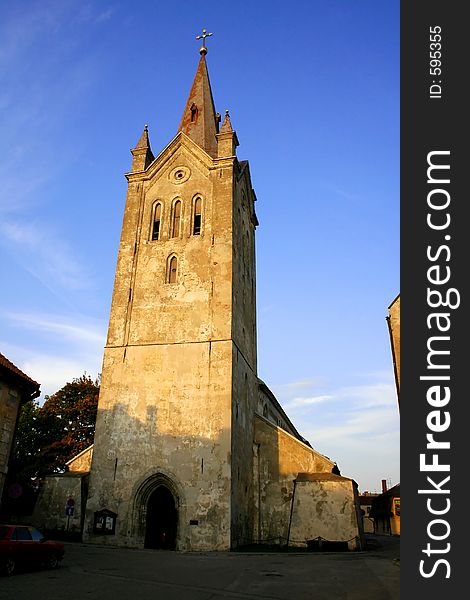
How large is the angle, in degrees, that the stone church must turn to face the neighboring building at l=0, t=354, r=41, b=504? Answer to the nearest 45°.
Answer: approximately 45° to its right

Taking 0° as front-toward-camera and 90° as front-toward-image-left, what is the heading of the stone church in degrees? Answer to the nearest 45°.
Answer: approximately 0°

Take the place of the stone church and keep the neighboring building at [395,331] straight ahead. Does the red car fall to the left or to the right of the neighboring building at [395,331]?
right

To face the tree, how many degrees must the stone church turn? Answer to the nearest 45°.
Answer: approximately 135° to its right

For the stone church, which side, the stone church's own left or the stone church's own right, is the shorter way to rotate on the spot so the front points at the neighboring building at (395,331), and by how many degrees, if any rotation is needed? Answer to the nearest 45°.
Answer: approximately 45° to the stone church's own left
